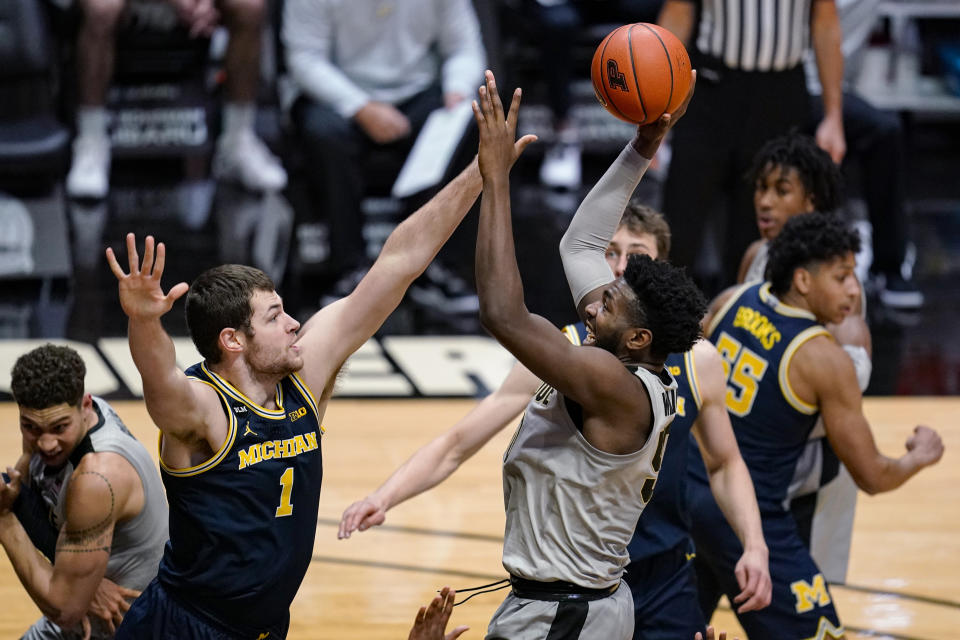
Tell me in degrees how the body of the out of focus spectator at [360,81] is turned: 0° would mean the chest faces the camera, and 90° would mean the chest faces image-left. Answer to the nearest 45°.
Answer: approximately 0°

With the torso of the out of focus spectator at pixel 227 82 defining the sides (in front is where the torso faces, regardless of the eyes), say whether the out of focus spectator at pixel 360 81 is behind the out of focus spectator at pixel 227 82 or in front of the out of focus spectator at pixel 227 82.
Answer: in front

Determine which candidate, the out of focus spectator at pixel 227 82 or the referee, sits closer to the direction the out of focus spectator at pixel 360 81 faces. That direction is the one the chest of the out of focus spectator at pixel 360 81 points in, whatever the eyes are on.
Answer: the referee

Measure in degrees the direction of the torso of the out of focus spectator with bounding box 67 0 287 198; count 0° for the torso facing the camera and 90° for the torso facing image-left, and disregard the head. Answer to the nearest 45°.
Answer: approximately 0°

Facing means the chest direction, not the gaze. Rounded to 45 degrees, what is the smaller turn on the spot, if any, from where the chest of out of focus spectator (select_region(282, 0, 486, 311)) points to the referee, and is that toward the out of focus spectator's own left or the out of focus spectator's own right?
approximately 45° to the out of focus spectator's own left
